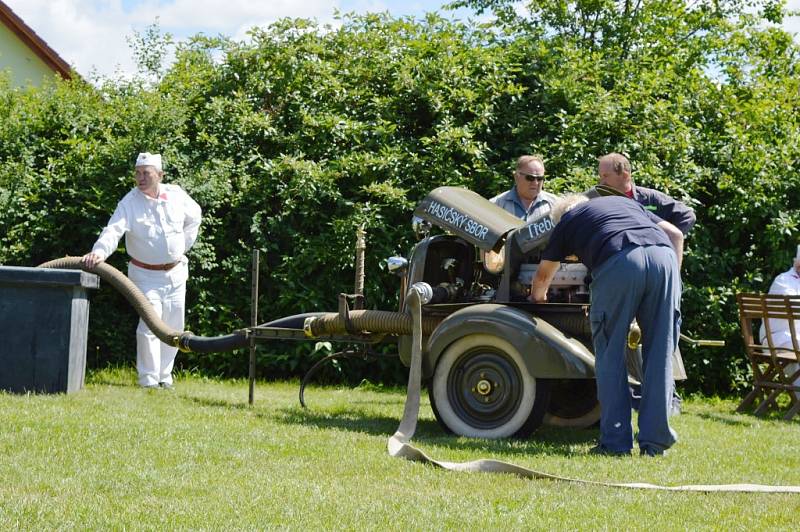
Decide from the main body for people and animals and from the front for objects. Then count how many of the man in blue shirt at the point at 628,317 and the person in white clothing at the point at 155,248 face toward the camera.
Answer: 1

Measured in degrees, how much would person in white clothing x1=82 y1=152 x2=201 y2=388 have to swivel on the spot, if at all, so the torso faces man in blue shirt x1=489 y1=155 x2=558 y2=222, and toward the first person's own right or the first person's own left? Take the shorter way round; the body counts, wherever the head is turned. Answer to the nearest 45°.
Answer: approximately 45° to the first person's own left

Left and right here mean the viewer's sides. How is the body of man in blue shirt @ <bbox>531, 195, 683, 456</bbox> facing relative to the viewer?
facing away from the viewer and to the left of the viewer

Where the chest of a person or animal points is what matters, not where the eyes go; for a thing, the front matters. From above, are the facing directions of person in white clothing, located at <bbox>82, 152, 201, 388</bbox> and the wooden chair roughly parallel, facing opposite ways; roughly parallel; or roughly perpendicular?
roughly parallel, facing opposite ways

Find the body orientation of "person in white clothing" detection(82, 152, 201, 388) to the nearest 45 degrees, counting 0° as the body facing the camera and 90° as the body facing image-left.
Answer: approximately 0°

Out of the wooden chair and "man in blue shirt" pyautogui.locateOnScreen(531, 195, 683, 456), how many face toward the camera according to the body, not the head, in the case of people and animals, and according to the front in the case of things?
0

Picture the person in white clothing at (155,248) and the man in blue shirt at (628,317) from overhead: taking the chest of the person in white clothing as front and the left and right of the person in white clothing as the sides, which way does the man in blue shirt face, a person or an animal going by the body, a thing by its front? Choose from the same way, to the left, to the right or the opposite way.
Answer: the opposite way
